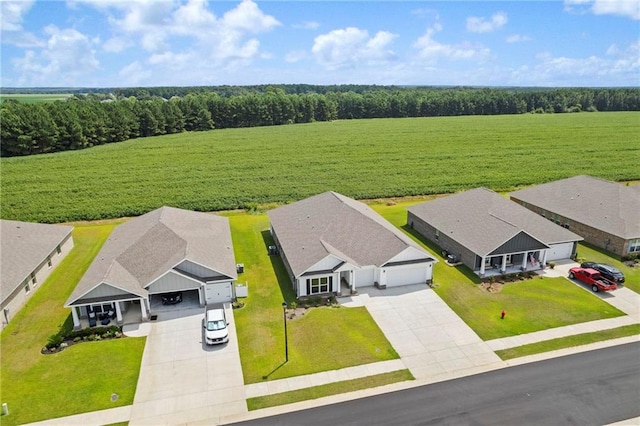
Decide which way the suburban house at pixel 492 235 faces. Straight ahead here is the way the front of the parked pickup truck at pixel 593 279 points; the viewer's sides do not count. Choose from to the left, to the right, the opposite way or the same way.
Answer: the opposite way

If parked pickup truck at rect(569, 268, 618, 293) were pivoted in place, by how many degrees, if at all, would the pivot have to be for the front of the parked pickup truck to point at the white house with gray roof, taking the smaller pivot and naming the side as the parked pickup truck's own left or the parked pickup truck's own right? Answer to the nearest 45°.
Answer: approximately 90° to the parked pickup truck's own left

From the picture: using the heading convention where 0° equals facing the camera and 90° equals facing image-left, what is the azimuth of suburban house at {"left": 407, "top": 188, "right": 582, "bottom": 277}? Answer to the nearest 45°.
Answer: approximately 315°

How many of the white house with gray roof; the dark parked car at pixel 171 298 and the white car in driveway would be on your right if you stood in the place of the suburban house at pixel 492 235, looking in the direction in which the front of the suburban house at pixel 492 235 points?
3

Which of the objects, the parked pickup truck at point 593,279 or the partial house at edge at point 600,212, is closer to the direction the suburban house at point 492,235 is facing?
the parked pickup truck

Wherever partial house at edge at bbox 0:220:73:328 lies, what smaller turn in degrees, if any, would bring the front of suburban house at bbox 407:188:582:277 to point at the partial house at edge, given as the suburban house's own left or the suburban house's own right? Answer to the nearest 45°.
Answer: approximately 90° to the suburban house's own right

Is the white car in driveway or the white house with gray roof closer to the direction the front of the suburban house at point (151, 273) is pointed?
the white car in driveway

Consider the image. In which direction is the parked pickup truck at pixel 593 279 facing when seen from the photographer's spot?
facing away from the viewer and to the left of the viewer

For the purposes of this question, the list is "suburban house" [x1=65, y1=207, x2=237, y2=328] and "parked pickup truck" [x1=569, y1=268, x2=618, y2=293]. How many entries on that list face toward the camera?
1

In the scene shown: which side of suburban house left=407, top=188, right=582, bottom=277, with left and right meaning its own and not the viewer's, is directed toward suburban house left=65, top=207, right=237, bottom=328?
right

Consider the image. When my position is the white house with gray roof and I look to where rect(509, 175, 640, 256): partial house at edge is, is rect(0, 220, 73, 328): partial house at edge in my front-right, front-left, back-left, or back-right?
back-left

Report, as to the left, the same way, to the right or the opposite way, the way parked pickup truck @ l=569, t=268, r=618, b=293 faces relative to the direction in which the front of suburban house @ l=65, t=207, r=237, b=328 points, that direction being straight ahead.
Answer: the opposite way

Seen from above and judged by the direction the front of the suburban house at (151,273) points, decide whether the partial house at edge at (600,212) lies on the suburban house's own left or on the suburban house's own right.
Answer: on the suburban house's own left

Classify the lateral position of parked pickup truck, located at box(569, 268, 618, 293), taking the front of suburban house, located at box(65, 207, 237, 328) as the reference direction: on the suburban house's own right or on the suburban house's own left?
on the suburban house's own left

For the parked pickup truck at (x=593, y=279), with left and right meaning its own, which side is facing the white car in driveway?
left
